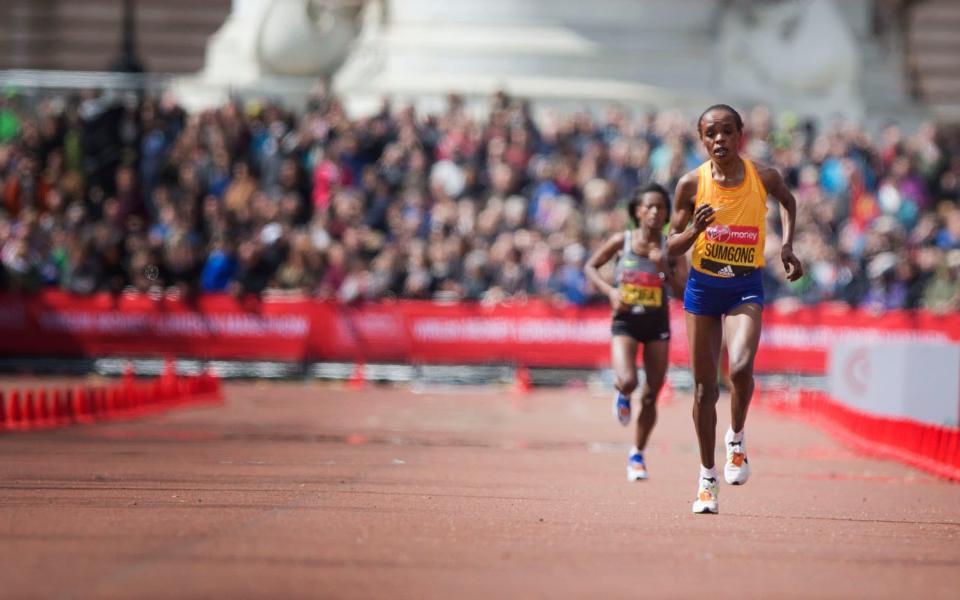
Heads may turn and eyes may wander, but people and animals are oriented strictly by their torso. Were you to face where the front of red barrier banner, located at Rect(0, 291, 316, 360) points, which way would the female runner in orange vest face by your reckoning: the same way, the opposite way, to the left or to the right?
the same way

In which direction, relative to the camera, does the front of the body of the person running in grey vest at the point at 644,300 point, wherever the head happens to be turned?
toward the camera

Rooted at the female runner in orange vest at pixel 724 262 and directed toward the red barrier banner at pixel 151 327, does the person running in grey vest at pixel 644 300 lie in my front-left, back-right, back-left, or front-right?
front-right

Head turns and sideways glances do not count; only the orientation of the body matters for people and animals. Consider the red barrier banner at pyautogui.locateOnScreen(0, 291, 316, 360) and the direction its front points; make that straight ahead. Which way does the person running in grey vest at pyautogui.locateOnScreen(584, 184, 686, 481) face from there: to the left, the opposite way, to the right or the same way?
the same way

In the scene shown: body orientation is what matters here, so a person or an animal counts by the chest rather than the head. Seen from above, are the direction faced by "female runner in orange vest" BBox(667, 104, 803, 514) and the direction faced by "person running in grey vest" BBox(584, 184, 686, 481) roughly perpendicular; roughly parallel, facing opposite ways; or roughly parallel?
roughly parallel

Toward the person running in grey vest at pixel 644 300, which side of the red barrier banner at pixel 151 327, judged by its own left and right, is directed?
front

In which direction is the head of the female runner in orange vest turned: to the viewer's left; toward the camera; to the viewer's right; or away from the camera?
toward the camera

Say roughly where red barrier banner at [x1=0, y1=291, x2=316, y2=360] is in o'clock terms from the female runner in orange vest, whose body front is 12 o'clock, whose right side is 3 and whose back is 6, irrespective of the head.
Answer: The red barrier banner is roughly at 5 o'clock from the female runner in orange vest.

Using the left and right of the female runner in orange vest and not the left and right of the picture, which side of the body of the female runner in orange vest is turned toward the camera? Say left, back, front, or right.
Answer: front

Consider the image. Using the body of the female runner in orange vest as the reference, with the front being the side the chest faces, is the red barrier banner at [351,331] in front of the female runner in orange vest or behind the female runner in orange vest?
behind

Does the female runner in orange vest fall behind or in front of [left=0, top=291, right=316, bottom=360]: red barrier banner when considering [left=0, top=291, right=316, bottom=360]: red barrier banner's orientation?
in front

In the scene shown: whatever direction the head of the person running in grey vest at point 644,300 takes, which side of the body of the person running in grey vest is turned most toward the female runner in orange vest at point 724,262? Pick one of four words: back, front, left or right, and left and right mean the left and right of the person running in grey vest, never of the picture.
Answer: front

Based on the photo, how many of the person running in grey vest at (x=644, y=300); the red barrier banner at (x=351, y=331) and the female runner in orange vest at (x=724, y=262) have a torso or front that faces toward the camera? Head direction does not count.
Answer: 3

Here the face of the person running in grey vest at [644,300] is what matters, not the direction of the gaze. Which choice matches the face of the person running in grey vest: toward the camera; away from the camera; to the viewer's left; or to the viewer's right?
toward the camera

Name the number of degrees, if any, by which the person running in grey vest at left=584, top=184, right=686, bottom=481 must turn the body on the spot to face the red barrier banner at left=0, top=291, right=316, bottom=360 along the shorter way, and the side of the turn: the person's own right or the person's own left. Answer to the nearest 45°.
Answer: approximately 135° to the person's own right
